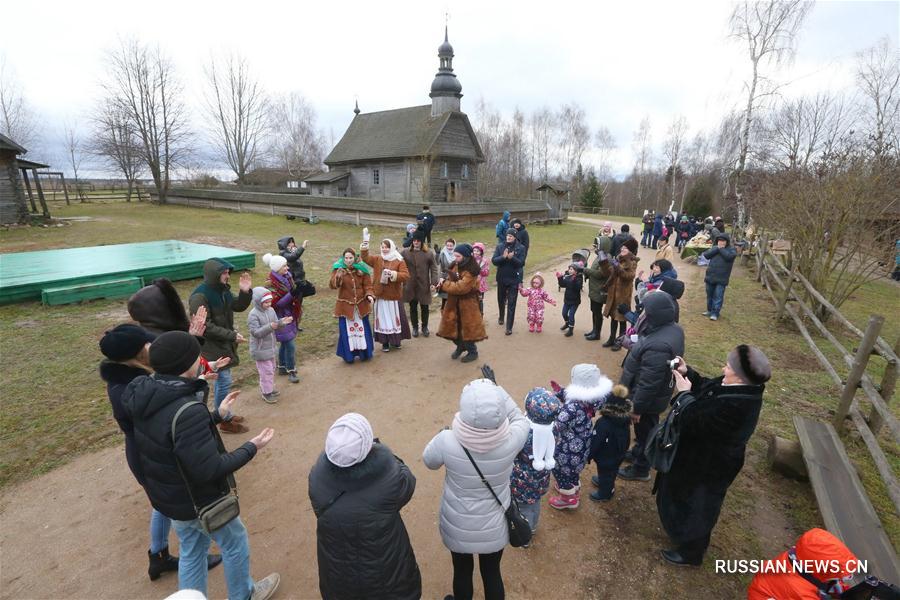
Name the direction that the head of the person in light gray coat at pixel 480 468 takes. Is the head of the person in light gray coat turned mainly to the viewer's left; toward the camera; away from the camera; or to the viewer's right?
away from the camera

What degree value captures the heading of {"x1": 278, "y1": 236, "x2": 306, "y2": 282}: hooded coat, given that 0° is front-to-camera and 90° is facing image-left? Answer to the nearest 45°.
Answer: approximately 270°

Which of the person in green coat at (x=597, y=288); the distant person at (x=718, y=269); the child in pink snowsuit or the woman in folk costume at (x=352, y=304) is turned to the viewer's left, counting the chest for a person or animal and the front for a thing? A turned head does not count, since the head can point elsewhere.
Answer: the person in green coat

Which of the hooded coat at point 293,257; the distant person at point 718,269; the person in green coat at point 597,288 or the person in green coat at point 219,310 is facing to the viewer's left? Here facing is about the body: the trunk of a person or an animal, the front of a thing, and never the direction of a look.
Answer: the person in green coat at point 597,288

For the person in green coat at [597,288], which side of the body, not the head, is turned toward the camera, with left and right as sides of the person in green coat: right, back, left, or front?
left

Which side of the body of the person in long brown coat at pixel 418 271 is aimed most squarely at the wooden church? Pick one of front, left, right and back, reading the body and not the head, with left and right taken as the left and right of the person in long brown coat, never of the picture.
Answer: back

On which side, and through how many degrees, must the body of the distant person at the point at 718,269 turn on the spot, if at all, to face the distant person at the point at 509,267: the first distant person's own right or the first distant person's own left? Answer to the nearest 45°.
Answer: approximately 45° to the first distant person's own right

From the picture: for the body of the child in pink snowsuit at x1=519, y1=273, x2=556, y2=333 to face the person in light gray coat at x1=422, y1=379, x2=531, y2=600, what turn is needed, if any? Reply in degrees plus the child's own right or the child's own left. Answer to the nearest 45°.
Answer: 0° — they already face them

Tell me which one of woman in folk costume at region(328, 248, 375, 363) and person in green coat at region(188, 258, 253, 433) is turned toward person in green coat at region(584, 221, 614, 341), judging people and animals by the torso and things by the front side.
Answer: person in green coat at region(188, 258, 253, 433)

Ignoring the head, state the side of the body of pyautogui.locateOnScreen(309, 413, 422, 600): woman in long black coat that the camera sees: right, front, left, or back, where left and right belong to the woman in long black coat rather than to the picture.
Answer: back

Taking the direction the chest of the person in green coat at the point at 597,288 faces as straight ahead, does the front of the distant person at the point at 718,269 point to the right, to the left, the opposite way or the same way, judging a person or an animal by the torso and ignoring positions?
to the left

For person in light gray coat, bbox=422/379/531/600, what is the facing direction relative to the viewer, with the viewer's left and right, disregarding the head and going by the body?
facing away from the viewer

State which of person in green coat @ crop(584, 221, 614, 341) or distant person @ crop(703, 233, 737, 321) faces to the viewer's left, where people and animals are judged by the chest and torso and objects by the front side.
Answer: the person in green coat

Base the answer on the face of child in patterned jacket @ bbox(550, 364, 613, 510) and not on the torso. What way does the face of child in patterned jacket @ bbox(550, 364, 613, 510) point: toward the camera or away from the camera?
away from the camera

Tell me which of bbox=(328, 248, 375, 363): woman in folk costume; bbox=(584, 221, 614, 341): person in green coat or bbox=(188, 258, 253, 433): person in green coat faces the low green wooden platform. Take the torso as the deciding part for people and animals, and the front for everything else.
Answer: bbox=(584, 221, 614, 341): person in green coat

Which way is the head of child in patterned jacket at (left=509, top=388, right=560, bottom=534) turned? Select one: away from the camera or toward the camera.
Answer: away from the camera

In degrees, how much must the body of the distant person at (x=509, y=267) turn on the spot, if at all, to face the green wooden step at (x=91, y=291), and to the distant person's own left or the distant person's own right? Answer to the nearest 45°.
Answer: approximately 90° to the distant person's own right
